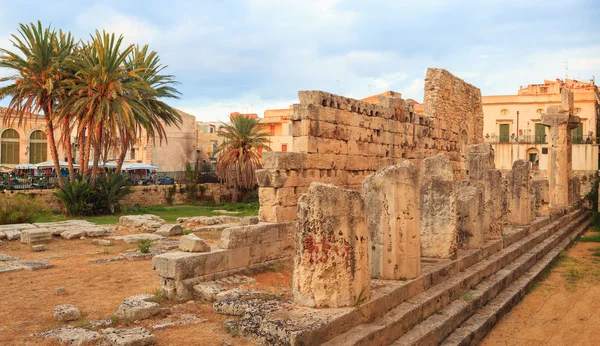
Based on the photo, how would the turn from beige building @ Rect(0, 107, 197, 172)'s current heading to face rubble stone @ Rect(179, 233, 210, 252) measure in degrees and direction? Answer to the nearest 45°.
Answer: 0° — it already faces it

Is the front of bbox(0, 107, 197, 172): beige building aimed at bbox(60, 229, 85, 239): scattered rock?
yes

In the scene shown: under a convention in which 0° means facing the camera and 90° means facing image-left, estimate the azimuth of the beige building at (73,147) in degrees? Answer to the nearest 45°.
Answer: approximately 0°

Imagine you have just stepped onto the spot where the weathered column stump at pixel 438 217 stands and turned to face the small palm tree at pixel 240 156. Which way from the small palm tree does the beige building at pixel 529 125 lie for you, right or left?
right

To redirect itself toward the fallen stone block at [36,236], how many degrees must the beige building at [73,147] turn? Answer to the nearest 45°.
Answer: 0° — it already faces it

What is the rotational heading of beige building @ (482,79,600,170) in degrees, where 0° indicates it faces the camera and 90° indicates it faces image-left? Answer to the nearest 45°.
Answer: approximately 0°

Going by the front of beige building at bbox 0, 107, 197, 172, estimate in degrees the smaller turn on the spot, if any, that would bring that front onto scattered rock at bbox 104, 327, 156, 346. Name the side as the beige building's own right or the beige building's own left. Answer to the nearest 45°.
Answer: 0° — it already faces it

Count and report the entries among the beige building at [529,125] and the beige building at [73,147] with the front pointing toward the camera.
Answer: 2

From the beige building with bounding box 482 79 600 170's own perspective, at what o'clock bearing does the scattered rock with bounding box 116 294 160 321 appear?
The scattered rock is roughly at 12 o'clock from the beige building.

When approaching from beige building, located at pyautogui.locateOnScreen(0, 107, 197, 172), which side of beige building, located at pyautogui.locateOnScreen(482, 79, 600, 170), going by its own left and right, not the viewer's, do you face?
right
